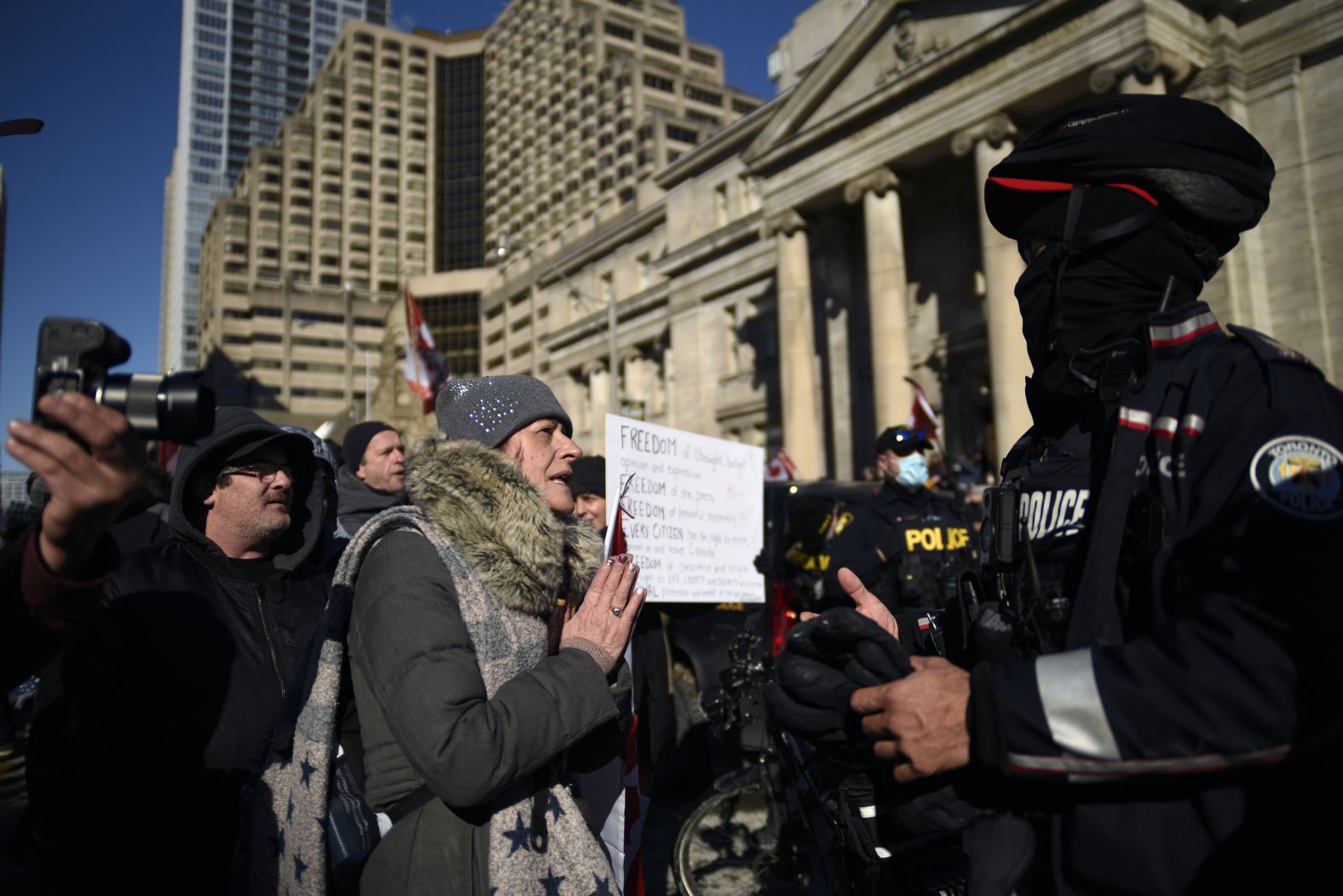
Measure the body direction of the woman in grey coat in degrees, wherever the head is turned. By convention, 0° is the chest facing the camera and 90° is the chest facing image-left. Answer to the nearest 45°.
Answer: approximately 270°

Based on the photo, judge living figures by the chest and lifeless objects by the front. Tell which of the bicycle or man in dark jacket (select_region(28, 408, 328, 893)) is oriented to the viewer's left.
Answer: the bicycle

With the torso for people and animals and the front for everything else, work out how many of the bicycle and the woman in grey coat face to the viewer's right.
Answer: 1

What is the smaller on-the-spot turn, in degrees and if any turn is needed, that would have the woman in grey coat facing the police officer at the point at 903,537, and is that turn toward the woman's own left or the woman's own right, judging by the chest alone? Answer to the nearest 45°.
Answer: approximately 45° to the woman's own left

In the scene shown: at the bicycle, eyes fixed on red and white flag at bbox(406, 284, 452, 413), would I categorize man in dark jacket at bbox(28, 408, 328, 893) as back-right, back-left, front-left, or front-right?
back-left

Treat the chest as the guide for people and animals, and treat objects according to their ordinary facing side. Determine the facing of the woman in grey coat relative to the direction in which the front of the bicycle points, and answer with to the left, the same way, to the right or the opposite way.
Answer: the opposite way

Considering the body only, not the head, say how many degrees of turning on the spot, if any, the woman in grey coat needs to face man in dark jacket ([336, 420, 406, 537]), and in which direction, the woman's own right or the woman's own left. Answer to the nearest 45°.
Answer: approximately 90° to the woman's own left

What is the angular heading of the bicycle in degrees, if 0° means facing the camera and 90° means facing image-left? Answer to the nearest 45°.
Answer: approximately 90°
